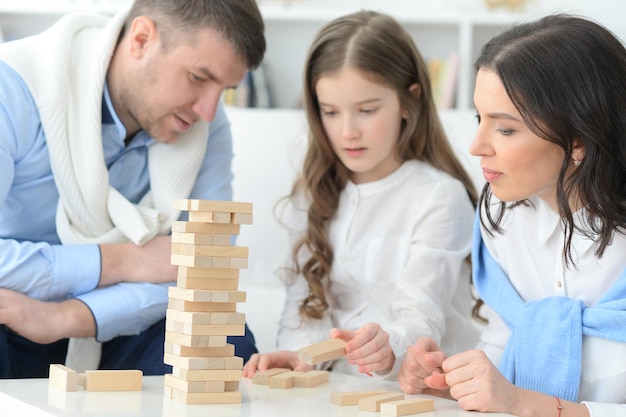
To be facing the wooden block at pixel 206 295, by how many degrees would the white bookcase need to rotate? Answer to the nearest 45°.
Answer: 0° — it already faces it

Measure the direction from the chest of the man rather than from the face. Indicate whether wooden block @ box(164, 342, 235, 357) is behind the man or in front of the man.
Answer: in front

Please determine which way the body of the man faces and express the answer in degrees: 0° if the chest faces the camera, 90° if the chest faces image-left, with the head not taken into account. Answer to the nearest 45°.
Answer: approximately 315°

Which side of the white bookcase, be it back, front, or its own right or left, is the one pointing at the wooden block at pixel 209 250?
front

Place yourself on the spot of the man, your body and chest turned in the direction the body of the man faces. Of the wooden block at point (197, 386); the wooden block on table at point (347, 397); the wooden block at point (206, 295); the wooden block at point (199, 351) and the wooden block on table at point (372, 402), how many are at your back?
0

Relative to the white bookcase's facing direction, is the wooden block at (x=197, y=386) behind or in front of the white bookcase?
in front

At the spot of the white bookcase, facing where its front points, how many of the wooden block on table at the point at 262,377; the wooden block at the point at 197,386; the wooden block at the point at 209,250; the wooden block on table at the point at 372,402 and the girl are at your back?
0

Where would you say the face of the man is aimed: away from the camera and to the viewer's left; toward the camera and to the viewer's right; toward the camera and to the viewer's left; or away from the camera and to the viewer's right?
toward the camera and to the viewer's right

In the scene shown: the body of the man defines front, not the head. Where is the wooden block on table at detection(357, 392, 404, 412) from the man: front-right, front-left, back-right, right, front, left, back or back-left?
front

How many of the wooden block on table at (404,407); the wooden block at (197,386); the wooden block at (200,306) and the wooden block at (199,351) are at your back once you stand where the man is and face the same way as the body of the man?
0

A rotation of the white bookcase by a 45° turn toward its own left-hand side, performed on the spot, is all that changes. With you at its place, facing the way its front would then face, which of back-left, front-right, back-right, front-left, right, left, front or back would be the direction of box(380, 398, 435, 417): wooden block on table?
front-right

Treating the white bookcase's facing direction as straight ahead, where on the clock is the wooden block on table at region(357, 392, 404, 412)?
The wooden block on table is roughly at 12 o'clock from the white bookcase.

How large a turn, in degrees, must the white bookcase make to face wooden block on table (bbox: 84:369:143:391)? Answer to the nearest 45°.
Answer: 0° — it already faces it

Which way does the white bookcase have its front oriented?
toward the camera

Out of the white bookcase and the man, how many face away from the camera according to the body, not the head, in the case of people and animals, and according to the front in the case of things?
0

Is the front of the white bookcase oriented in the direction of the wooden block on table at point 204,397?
yes

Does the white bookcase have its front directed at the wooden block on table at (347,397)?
yes

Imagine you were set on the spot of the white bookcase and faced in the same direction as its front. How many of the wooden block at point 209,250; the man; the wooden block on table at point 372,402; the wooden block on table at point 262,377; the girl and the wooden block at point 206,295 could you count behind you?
0
